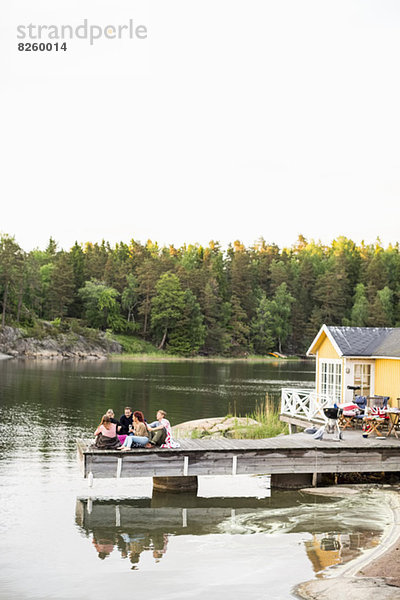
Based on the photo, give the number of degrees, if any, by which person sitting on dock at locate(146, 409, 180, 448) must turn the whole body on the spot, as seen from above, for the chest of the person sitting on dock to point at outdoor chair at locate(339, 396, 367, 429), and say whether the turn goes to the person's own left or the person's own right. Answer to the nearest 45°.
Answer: approximately 135° to the person's own right

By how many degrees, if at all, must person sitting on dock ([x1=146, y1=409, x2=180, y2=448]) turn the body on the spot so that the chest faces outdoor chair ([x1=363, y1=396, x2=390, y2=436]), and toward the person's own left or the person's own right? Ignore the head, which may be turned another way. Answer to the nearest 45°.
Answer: approximately 135° to the person's own right

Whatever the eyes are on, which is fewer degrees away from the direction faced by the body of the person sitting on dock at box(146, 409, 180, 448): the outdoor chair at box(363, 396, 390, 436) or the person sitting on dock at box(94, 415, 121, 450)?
the person sitting on dock

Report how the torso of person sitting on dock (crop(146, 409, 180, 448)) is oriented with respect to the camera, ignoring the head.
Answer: to the viewer's left

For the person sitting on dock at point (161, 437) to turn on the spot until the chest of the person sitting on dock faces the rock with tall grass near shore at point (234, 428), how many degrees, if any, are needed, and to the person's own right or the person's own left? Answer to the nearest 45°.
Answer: approximately 90° to the person's own right

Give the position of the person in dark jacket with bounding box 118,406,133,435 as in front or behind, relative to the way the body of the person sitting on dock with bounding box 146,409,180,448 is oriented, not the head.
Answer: in front

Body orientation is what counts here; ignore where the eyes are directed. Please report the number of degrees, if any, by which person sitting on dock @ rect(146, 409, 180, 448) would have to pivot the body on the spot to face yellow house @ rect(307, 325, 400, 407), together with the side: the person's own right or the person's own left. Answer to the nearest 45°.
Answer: approximately 135° to the person's own right
